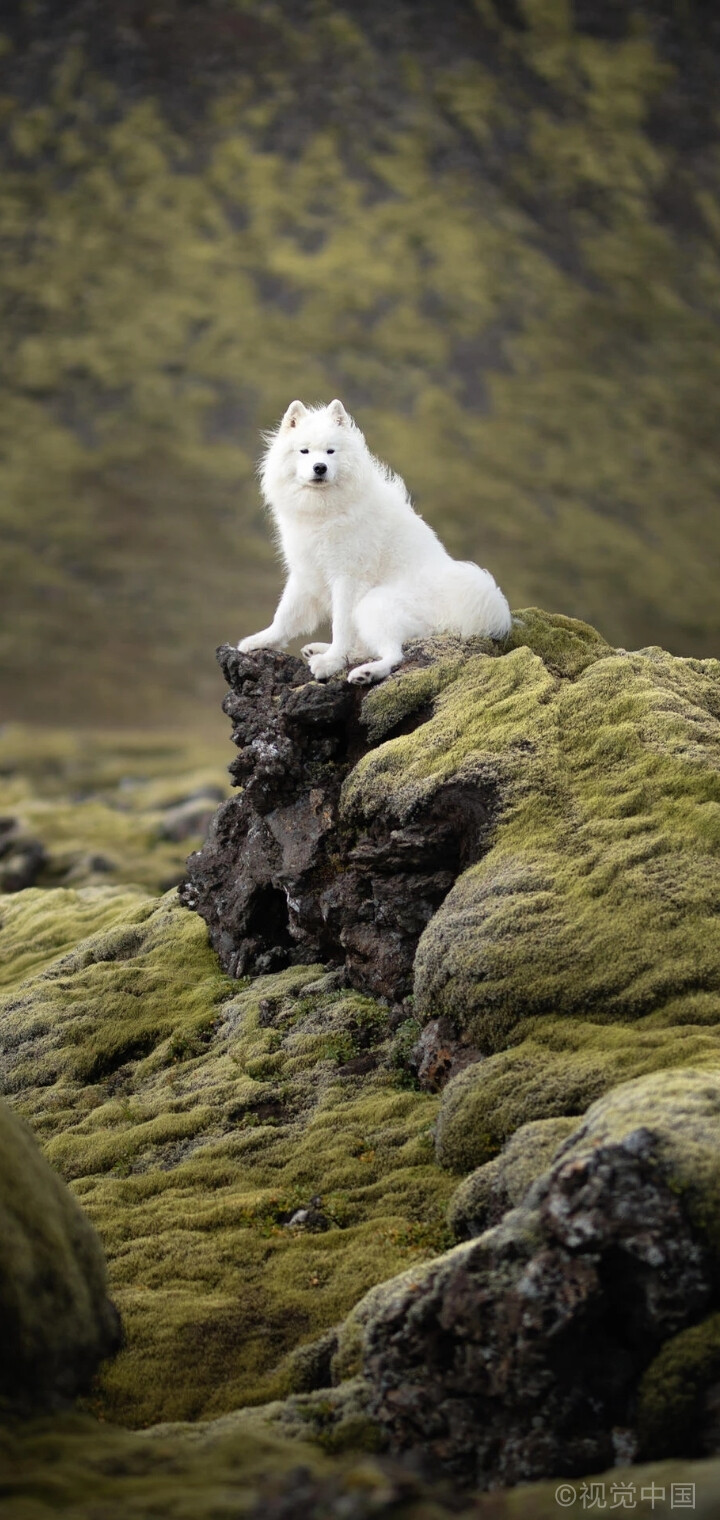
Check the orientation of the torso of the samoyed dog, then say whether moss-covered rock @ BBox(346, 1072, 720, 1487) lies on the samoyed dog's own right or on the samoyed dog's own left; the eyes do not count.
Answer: on the samoyed dog's own left

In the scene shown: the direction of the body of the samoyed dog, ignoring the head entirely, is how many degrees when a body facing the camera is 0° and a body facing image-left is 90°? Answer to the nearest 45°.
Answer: approximately 45°

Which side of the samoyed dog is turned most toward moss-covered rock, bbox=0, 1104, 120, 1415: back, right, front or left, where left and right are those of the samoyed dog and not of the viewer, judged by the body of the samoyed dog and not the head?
front
